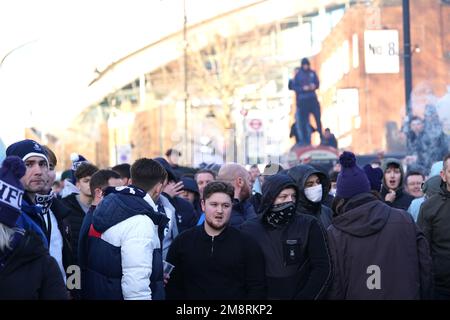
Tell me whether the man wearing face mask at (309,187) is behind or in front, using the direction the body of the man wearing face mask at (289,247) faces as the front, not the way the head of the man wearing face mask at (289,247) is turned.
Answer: behind

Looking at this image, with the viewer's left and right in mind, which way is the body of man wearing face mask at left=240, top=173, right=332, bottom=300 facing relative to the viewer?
facing the viewer

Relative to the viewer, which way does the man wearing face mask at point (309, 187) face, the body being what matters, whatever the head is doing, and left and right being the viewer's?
facing the viewer and to the right of the viewer

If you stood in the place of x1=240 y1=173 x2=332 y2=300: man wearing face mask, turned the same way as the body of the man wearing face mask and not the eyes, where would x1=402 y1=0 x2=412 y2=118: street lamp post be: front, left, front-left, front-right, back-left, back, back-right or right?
back

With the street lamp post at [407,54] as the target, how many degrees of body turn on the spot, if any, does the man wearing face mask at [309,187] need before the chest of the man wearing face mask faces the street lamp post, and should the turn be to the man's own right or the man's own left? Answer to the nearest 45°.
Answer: approximately 135° to the man's own left

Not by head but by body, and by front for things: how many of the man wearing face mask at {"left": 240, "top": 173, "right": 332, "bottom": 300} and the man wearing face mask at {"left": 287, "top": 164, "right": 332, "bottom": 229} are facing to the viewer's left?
0

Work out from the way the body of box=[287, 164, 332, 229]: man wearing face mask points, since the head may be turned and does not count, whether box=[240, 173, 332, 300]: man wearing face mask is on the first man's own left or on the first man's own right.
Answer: on the first man's own right
